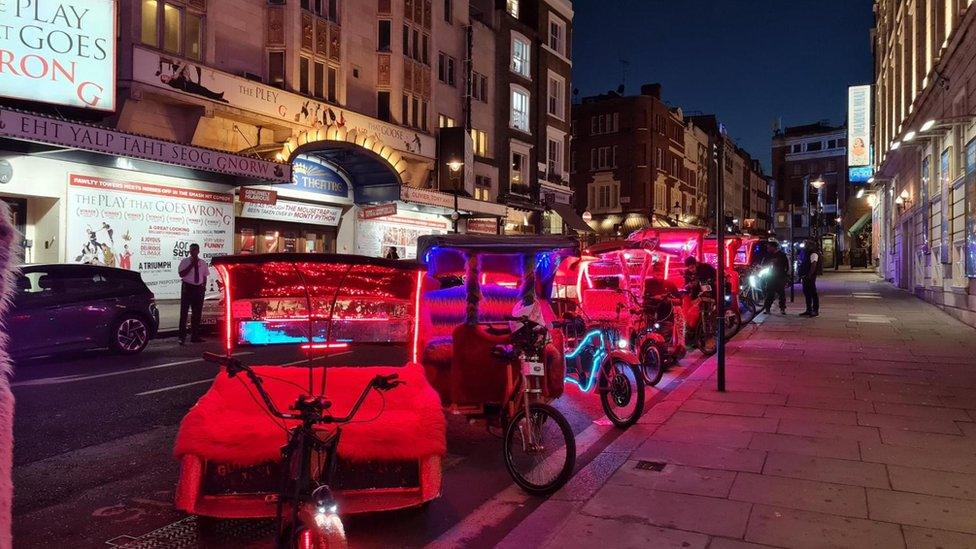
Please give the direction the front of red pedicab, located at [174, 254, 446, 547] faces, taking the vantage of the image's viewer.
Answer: facing the viewer

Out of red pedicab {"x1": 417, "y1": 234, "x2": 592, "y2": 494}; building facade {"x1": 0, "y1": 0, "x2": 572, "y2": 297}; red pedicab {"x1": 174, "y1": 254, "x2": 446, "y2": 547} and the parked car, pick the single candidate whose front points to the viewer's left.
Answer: the parked car

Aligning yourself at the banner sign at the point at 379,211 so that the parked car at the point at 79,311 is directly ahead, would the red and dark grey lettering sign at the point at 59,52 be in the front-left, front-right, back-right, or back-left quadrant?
front-right

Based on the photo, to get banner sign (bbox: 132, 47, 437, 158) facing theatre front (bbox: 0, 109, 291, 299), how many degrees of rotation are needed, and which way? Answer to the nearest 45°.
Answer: approximately 90° to its right

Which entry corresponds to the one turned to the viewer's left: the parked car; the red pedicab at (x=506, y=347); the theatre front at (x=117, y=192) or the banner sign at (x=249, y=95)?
the parked car

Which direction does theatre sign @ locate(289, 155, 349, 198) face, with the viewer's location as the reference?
facing the viewer and to the right of the viewer

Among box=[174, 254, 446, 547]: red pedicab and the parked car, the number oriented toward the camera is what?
1

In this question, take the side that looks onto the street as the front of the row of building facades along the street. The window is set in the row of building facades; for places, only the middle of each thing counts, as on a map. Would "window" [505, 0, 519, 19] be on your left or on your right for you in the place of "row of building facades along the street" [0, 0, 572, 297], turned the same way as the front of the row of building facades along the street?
on your left

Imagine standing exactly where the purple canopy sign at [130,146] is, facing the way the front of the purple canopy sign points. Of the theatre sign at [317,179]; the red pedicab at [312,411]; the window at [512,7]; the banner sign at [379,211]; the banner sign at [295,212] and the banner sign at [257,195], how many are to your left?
5

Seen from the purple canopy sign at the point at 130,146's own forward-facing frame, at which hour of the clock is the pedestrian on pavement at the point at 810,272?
The pedestrian on pavement is roughly at 11 o'clock from the purple canopy sign.

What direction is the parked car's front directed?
to the viewer's left

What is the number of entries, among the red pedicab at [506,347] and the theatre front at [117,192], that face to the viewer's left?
0

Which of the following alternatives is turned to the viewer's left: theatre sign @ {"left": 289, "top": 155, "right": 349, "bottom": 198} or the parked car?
the parked car
